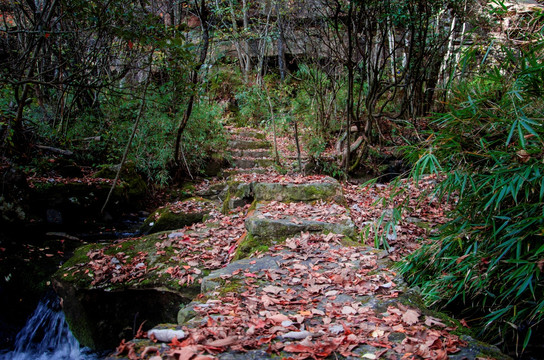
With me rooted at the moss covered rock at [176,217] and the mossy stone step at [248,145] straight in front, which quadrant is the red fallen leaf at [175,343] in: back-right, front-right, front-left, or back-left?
back-right

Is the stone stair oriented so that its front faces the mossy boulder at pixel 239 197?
yes

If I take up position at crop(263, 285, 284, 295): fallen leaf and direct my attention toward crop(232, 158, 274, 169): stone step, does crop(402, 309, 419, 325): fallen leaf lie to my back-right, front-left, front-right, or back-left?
back-right

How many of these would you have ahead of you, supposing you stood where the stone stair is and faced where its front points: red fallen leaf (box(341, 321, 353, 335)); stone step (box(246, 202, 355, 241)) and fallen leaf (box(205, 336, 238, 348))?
3

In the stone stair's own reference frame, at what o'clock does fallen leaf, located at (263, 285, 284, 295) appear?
The fallen leaf is roughly at 12 o'clock from the stone stair.

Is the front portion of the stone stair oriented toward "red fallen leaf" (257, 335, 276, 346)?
yes

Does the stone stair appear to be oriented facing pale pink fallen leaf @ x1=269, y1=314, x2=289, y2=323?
yes

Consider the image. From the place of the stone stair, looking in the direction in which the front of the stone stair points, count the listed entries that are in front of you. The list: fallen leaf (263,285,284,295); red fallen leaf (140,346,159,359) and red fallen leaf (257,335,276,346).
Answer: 3

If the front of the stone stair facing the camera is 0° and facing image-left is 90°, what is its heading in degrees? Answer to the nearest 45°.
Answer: approximately 0°

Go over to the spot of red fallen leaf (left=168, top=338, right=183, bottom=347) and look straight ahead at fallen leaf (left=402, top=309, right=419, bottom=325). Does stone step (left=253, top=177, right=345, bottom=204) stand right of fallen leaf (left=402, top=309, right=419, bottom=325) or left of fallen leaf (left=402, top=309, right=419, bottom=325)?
left

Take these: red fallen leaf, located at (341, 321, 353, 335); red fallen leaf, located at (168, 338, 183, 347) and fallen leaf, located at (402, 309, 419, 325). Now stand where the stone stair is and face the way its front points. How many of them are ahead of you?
3
